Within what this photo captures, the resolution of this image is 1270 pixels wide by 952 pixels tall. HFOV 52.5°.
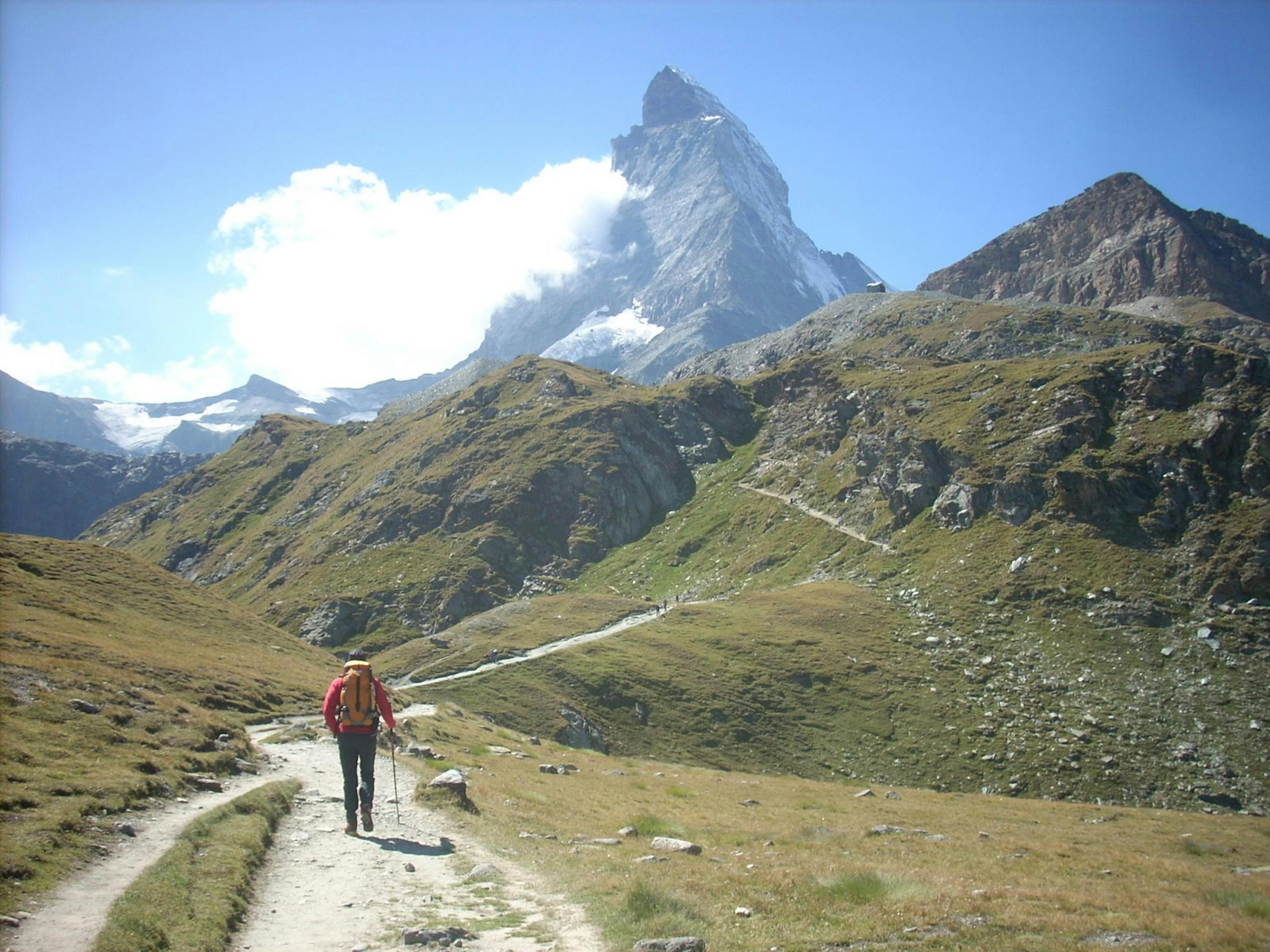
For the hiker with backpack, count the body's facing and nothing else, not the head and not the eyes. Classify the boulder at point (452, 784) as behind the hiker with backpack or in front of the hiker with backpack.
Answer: in front

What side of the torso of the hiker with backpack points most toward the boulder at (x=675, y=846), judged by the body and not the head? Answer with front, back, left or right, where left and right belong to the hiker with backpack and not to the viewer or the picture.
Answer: right

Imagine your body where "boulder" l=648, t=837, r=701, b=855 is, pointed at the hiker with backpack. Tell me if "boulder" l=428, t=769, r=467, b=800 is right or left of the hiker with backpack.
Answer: right

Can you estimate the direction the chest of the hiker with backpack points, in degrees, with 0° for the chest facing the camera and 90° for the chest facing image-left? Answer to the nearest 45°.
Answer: approximately 180°
